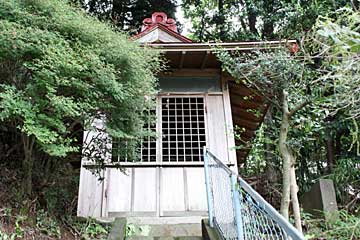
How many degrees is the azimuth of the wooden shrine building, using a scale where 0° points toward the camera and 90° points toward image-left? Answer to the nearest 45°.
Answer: approximately 0°

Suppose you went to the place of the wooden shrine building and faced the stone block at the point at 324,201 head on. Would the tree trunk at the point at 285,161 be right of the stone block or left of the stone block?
right

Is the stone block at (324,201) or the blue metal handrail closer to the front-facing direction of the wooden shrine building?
the blue metal handrail

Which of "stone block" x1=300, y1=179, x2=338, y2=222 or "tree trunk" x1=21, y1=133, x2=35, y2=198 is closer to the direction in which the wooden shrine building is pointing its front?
the tree trunk

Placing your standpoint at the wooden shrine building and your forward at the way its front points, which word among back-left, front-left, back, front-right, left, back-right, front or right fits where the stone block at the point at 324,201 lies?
left

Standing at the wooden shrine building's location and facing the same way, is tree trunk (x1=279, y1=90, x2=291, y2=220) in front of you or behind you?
in front

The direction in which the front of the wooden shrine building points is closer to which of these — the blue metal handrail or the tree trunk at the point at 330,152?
the blue metal handrail

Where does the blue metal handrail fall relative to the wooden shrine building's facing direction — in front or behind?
in front

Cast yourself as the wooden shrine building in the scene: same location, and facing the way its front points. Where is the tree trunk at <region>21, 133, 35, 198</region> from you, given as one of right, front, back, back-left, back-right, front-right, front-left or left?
front-right

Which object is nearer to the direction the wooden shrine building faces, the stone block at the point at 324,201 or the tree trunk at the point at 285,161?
the tree trunk

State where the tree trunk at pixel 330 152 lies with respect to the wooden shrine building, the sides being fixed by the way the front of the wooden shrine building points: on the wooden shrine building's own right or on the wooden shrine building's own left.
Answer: on the wooden shrine building's own left
